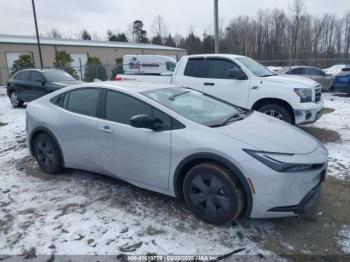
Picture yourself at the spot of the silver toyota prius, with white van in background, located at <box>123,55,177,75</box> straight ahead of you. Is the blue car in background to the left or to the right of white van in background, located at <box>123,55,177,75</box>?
right

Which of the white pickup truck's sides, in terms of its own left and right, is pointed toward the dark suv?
back

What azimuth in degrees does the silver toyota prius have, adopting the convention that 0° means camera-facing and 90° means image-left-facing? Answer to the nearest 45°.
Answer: approximately 315°

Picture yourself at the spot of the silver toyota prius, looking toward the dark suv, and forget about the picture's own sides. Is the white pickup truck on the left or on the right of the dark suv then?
right

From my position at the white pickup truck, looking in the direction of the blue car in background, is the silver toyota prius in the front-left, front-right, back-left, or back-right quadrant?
back-right

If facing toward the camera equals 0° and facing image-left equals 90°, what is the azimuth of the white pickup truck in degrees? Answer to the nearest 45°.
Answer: approximately 315°

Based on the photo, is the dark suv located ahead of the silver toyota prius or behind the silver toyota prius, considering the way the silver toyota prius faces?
behind
